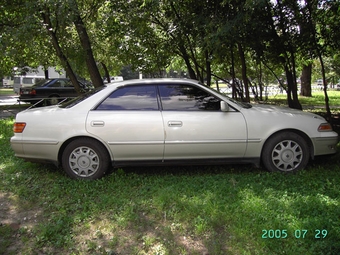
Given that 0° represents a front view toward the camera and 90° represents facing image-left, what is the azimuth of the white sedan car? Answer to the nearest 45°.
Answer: approximately 270°

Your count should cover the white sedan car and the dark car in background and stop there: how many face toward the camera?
0

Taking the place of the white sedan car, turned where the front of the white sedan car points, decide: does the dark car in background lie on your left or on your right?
on your left
